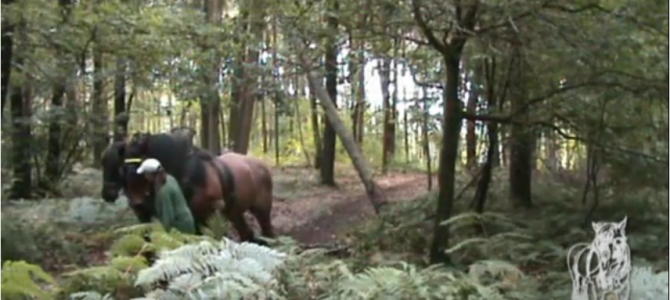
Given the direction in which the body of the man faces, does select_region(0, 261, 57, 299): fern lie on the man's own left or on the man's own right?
on the man's own left

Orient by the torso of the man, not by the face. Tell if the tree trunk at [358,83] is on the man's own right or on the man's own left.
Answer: on the man's own right

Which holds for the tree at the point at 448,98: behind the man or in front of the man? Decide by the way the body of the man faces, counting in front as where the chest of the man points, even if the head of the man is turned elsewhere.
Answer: behind

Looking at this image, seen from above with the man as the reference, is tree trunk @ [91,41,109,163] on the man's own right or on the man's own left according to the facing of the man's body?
on the man's own right

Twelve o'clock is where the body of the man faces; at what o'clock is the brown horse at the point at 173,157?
The brown horse is roughly at 3 o'clock from the man.

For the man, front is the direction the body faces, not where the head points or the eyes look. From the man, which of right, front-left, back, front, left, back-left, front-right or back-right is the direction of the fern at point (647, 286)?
back-left

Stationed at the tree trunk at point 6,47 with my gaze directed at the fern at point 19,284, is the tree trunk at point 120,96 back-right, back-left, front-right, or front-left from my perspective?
back-left

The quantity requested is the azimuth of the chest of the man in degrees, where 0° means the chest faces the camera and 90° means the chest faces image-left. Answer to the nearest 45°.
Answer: approximately 90°

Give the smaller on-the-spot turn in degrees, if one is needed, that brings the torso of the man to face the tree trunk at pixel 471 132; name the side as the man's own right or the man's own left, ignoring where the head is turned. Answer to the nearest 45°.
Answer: approximately 135° to the man's own right

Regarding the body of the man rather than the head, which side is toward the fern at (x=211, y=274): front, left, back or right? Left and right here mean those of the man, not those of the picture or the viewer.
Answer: left

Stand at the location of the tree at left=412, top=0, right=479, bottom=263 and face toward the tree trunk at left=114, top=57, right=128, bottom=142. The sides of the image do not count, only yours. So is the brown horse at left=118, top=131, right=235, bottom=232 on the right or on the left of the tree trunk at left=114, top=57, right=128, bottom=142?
left
